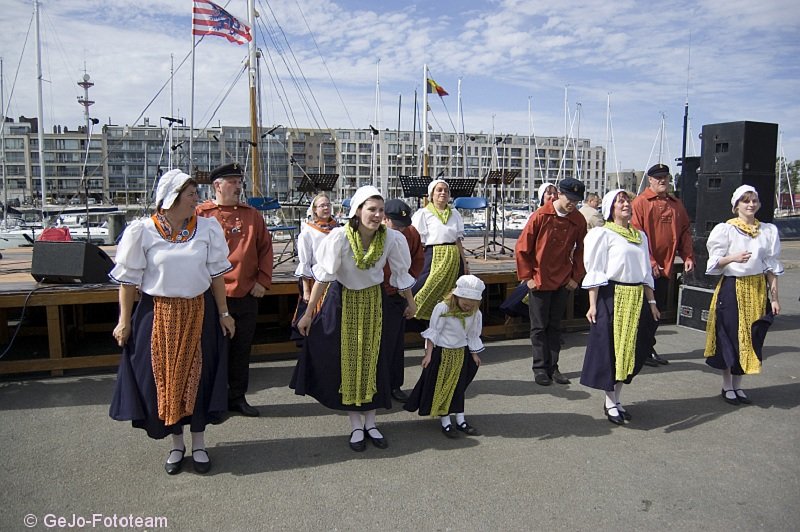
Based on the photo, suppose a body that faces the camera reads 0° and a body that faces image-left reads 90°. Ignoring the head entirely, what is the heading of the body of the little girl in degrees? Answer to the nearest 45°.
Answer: approximately 315°

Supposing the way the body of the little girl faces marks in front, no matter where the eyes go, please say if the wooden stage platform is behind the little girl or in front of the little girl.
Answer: behind

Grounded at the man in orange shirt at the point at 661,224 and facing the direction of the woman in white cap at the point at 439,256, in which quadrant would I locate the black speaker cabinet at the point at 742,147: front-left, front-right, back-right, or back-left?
back-right

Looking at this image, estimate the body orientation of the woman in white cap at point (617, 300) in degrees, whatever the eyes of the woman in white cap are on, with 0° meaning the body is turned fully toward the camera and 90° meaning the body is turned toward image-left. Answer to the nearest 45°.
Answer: approximately 315°

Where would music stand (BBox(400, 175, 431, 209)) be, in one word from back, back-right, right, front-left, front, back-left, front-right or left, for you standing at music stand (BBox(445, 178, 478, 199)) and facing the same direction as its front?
left

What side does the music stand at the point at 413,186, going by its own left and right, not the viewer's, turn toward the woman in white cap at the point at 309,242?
back

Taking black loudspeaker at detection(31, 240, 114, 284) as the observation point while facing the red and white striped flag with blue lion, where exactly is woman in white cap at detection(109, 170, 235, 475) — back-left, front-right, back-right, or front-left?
back-right

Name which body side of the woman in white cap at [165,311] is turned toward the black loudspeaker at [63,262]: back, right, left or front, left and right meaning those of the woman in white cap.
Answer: back

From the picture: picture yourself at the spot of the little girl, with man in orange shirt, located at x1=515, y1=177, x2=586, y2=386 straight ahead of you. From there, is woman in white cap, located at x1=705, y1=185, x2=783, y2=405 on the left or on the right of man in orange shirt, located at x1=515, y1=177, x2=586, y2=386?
right

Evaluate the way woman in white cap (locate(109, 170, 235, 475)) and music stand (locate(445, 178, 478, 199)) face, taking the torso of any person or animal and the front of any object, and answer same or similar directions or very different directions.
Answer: very different directions

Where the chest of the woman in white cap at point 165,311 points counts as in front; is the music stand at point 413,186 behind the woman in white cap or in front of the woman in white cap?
behind

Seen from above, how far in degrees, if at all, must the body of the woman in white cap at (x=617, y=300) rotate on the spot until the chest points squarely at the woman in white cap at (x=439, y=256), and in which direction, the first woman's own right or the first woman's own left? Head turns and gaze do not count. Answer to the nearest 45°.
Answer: approximately 180°
